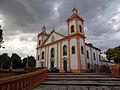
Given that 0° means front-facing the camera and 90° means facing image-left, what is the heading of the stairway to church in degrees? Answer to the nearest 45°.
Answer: approximately 0°

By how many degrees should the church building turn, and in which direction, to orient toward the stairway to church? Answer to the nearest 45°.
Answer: approximately 45° to its left

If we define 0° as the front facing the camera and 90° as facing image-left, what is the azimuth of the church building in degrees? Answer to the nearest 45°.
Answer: approximately 45°

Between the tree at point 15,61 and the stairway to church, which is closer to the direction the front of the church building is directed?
the stairway to church

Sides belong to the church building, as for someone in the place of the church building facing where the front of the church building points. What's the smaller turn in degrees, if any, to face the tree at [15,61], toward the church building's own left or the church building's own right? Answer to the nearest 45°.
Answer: approximately 90° to the church building's own right

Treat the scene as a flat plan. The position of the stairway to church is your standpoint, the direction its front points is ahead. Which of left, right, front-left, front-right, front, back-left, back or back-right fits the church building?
back
